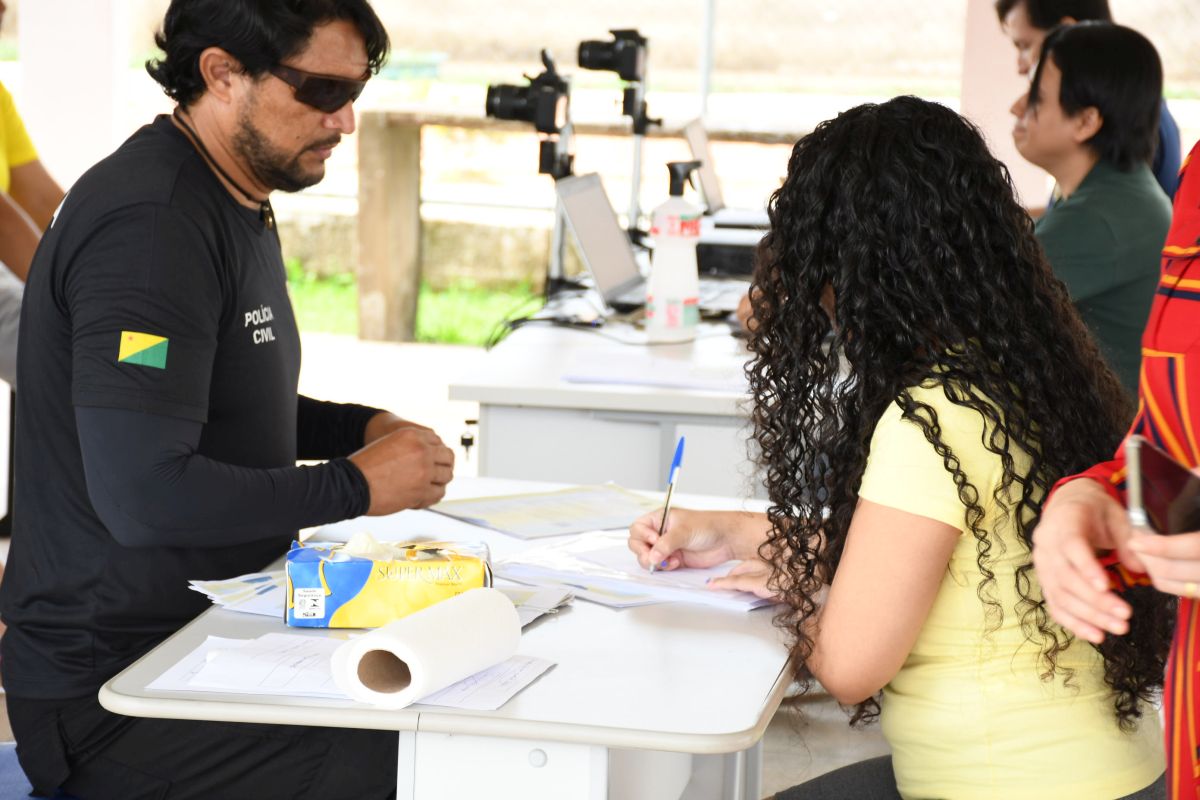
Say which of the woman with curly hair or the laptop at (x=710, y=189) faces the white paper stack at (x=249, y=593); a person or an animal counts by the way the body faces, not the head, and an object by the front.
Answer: the woman with curly hair

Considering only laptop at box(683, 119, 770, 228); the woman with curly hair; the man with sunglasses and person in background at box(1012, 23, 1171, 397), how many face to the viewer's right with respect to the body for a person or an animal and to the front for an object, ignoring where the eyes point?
2

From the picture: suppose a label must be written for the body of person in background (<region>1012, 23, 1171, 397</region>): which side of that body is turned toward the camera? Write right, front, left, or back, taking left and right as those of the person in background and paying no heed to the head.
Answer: left

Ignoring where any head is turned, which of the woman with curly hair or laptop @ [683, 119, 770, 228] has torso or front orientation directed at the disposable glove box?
the woman with curly hair

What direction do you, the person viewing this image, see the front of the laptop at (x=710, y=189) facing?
facing to the right of the viewer

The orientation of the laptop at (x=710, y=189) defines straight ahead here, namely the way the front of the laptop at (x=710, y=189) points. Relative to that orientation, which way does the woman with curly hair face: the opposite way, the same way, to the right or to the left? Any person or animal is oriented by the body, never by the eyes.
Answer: the opposite way

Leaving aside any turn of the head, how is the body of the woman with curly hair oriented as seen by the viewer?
to the viewer's left

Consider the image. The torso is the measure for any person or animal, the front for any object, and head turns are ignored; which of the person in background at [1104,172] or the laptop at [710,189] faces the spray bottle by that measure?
the person in background

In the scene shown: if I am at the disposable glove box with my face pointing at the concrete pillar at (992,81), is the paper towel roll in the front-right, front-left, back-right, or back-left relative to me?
back-right

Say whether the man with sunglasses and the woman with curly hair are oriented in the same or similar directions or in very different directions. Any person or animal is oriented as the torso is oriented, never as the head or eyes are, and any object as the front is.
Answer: very different directions

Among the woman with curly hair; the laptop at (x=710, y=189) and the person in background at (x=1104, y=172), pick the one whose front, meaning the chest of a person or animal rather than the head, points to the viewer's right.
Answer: the laptop

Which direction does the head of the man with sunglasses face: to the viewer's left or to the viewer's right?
to the viewer's right

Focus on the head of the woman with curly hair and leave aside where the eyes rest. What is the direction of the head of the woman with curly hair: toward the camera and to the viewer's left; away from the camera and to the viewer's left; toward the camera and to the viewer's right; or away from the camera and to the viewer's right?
away from the camera and to the viewer's left
